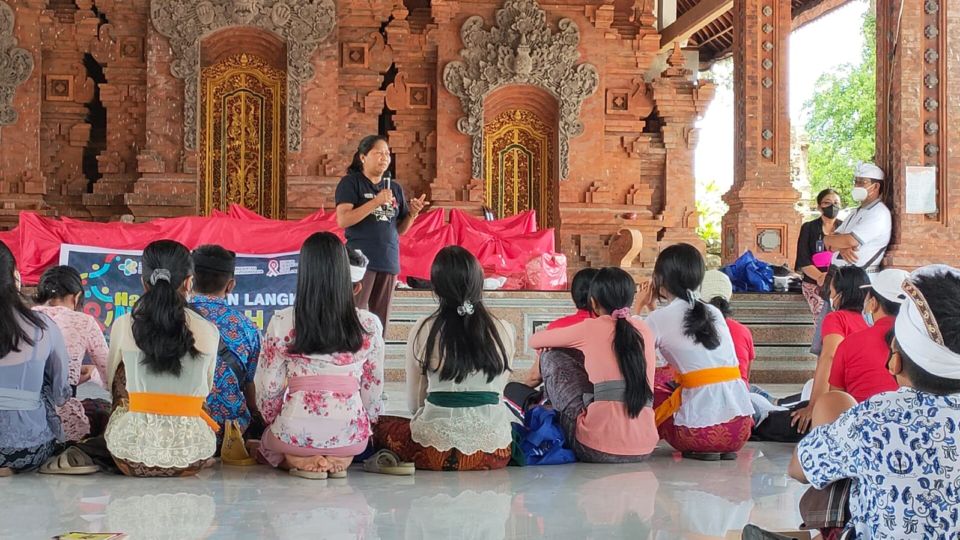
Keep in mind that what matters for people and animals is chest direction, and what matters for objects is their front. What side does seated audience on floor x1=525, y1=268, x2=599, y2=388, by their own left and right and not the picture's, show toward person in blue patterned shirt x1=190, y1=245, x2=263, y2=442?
left

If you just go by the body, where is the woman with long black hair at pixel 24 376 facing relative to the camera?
away from the camera

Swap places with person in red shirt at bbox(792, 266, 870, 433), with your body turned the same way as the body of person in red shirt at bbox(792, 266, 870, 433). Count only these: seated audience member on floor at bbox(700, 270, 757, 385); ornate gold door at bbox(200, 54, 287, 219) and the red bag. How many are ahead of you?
3

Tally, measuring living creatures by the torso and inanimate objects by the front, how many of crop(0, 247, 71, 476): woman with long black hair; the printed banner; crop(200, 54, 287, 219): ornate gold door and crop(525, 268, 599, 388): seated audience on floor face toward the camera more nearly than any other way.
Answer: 2

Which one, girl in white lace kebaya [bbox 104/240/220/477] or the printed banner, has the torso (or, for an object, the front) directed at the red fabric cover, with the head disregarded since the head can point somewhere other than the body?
the girl in white lace kebaya

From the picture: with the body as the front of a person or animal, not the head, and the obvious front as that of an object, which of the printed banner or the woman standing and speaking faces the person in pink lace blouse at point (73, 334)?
the printed banner

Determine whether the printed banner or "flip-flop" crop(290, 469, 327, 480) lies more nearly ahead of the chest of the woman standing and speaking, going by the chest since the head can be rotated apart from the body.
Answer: the flip-flop

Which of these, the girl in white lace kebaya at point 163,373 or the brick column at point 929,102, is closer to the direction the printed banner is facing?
the girl in white lace kebaya

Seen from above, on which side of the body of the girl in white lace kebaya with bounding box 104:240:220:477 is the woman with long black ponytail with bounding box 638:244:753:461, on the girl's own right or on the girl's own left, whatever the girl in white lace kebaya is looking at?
on the girl's own right
